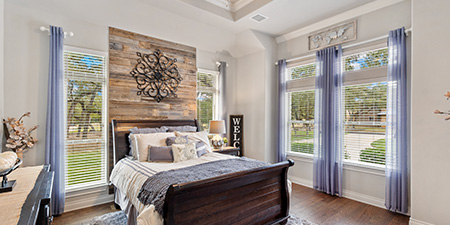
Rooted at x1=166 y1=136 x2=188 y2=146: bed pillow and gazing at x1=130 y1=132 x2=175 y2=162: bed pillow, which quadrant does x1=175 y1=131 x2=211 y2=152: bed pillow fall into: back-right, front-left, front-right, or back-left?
back-right

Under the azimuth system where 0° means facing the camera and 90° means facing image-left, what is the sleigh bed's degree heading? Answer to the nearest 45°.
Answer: approximately 315°

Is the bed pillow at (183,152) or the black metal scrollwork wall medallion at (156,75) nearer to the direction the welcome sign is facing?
the bed pillow

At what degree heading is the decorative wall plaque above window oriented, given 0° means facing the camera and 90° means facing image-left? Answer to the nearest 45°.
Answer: approximately 45°

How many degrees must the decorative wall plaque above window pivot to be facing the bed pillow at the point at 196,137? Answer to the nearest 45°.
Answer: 0° — it already faces it

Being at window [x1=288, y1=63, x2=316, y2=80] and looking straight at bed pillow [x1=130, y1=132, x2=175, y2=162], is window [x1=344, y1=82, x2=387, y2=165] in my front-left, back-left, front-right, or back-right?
back-left

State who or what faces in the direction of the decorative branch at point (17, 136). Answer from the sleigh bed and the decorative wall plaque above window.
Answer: the decorative wall plaque above window

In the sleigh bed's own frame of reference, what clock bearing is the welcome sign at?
The welcome sign is roughly at 8 o'clock from the sleigh bed.
